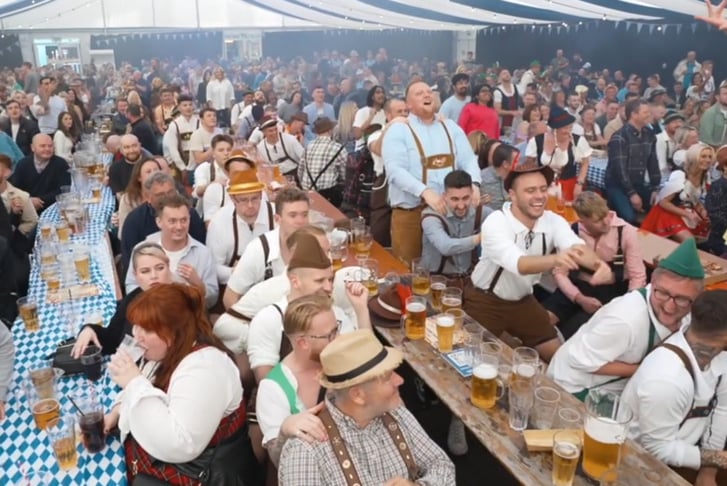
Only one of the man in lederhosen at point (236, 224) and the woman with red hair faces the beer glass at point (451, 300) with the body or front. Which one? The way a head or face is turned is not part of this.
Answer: the man in lederhosen

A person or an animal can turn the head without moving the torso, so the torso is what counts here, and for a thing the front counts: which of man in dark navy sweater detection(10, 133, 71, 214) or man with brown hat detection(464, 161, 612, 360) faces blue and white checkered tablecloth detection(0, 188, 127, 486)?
the man in dark navy sweater

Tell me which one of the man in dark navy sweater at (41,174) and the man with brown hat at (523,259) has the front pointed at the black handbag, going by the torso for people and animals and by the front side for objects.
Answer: the man in dark navy sweater

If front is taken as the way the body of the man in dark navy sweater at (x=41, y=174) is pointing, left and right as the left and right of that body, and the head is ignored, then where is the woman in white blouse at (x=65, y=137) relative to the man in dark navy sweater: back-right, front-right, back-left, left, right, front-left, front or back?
back

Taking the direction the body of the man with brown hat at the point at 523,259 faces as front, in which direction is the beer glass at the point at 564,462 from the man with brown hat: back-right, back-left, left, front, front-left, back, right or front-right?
front-right

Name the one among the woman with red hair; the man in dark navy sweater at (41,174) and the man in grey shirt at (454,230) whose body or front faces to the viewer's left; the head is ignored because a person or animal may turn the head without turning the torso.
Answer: the woman with red hair

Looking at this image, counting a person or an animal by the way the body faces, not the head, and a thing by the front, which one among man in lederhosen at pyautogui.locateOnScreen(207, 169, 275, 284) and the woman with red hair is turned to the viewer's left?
the woman with red hair

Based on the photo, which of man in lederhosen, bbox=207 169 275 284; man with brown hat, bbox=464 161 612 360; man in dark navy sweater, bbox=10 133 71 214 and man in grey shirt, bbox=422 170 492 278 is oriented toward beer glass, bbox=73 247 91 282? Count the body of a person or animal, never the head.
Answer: the man in dark navy sweater

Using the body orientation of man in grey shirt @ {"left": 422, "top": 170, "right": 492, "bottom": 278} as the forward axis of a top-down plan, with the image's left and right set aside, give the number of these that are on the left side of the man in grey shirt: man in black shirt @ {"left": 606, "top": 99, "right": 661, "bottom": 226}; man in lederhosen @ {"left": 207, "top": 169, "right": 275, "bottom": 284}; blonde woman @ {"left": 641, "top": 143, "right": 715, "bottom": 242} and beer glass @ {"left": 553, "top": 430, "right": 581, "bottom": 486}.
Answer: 2

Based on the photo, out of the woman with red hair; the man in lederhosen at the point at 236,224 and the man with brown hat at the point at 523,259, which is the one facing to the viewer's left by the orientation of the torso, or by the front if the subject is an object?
the woman with red hair

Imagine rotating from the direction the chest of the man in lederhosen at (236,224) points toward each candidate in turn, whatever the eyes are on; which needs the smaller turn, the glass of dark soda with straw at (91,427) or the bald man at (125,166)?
the glass of dark soda with straw

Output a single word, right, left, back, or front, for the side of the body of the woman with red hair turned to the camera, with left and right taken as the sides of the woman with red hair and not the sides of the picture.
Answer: left

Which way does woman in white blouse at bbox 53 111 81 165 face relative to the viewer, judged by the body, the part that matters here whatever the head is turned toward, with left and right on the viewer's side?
facing the viewer and to the right of the viewer

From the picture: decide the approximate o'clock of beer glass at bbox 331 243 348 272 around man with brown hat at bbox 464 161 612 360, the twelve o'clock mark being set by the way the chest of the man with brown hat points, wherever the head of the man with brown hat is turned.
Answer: The beer glass is roughly at 5 o'clock from the man with brown hat.
